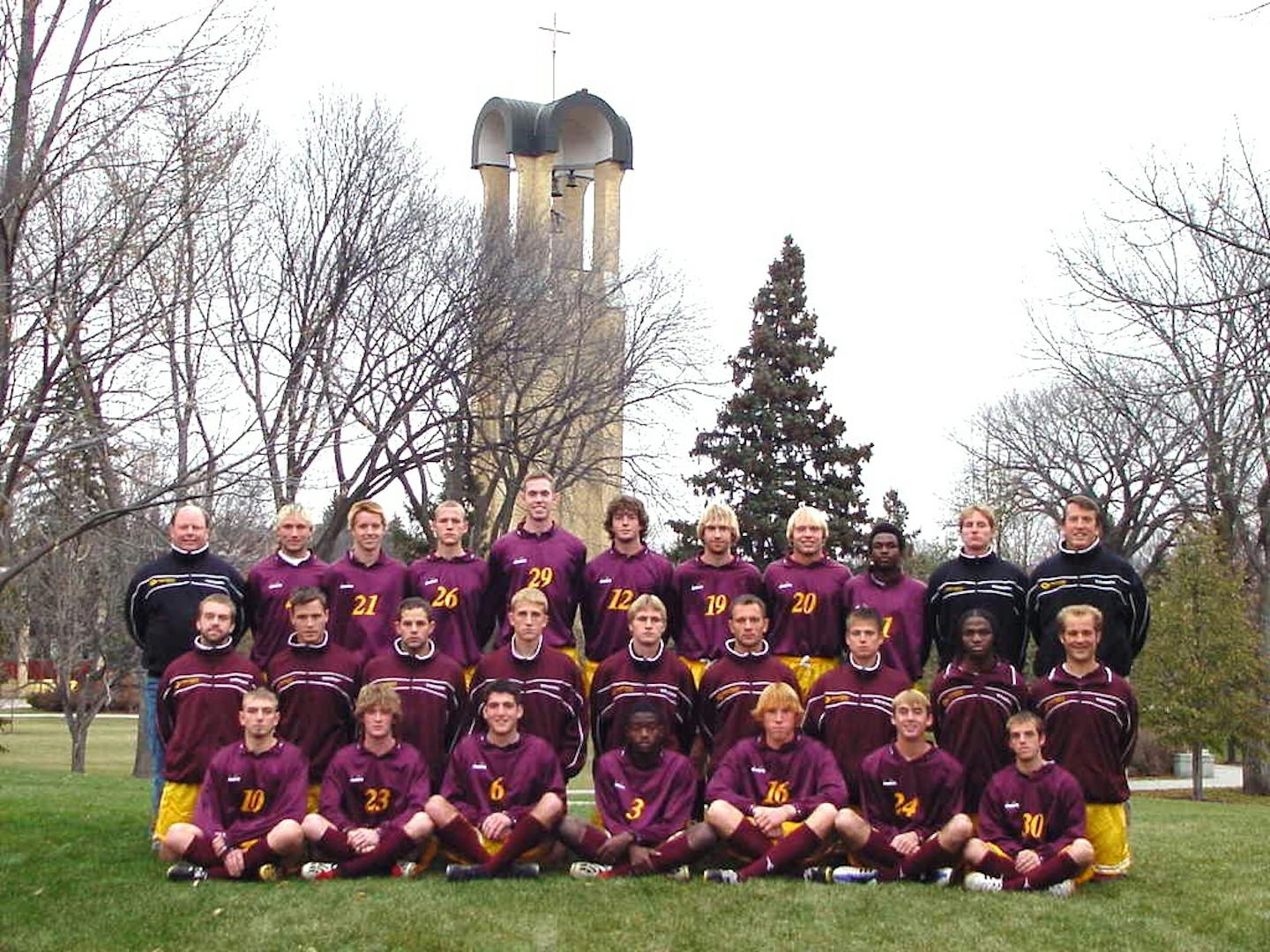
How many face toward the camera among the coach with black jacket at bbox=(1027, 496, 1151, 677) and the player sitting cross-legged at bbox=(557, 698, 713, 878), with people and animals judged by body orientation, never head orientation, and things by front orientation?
2

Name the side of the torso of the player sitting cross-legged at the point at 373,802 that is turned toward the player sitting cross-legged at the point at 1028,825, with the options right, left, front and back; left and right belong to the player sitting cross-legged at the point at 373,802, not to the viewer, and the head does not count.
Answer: left

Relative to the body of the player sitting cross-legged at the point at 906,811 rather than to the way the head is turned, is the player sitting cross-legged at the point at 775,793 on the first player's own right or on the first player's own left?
on the first player's own right

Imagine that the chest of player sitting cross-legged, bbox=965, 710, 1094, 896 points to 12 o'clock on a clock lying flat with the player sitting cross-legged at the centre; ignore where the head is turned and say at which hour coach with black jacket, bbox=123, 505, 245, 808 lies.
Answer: The coach with black jacket is roughly at 3 o'clock from the player sitting cross-legged.

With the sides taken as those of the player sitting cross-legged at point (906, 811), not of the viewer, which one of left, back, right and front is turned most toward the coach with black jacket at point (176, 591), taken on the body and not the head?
right

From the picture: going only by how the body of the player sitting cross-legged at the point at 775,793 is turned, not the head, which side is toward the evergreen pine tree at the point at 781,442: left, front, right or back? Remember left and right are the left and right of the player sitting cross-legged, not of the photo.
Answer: back

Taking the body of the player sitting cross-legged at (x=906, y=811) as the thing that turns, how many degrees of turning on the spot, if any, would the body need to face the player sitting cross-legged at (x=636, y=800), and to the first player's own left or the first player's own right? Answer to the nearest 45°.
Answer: approximately 90° to the first player's own right

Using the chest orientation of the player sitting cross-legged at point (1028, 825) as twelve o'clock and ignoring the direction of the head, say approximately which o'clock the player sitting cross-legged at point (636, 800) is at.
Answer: the player sitting cross-legged at point (636, 800) is roughly at 3 o'clock from the player sitting cross-legged at point (1028, 825).

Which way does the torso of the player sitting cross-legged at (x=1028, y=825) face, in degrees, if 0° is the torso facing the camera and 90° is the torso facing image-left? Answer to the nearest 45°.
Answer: approximately 0°

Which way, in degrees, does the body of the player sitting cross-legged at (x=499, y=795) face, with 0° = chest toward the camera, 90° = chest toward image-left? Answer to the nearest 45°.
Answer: approximately 0°
